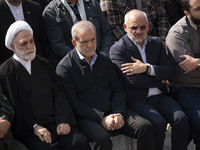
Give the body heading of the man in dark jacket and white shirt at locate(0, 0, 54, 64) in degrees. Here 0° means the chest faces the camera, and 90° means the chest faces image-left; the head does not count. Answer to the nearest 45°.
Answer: approximately 0°

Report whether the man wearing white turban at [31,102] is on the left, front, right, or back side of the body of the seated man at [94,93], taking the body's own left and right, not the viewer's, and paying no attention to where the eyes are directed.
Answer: right

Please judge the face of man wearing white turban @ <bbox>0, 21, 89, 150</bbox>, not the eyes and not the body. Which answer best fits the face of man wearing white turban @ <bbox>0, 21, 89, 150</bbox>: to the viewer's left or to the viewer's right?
to the viewer's right

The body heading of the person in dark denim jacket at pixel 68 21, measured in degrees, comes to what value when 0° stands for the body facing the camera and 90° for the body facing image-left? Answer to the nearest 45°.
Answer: approximately 0°

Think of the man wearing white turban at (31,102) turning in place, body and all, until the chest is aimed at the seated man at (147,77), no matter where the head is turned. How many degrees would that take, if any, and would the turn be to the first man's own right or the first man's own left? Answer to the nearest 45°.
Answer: approximately 45° to the first man's own left

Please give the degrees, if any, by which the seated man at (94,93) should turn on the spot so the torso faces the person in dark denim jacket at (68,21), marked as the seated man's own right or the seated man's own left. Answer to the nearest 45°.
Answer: approximately 135° to the seated man's own left
